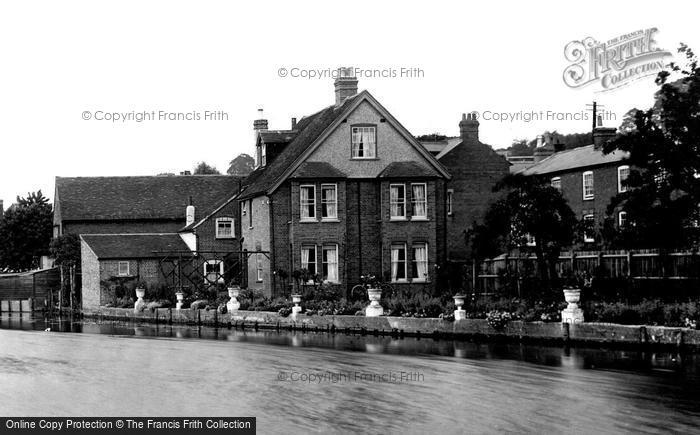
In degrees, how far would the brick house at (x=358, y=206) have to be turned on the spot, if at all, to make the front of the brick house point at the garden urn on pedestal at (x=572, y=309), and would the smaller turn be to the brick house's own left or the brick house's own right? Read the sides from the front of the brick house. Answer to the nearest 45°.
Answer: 0° — it already faces it

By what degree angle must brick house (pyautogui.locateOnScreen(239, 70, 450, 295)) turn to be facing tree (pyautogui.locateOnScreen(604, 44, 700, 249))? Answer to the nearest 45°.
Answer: approximately 45° to its left

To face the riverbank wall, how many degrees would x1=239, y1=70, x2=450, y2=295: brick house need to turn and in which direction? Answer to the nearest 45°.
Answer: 0° — it already faces it

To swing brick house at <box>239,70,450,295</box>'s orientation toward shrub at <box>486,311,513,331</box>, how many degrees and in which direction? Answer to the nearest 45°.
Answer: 0° — it already faces it

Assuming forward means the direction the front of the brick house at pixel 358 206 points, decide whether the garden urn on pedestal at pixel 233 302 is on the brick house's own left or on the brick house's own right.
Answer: on the brick house's own right

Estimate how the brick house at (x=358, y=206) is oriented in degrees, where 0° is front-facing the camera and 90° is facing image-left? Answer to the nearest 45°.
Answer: approximately 0°
